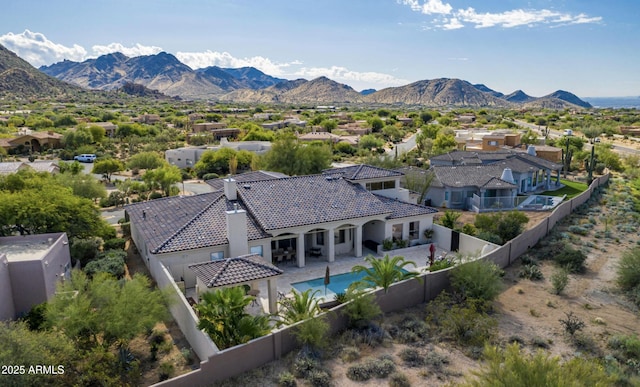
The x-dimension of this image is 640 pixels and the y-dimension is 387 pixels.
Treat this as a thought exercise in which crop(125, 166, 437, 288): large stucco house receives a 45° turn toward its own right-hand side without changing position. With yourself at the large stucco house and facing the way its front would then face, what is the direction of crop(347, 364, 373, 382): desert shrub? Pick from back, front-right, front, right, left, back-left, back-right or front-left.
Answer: back

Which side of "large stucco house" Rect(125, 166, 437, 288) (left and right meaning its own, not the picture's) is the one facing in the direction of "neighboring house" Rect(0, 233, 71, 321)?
left

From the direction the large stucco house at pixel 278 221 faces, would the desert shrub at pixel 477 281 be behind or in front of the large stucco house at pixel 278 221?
behind

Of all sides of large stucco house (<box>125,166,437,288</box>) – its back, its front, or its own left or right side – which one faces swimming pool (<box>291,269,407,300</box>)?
back

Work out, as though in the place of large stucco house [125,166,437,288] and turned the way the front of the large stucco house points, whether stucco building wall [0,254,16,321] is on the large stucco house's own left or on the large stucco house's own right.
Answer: on the large stucco house's own left

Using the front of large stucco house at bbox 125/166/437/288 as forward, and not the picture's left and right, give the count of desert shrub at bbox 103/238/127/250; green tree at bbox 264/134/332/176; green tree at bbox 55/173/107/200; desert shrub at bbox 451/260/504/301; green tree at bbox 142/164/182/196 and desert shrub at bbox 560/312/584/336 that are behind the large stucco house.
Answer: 2

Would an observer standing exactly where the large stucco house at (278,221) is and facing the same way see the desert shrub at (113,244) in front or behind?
in front
